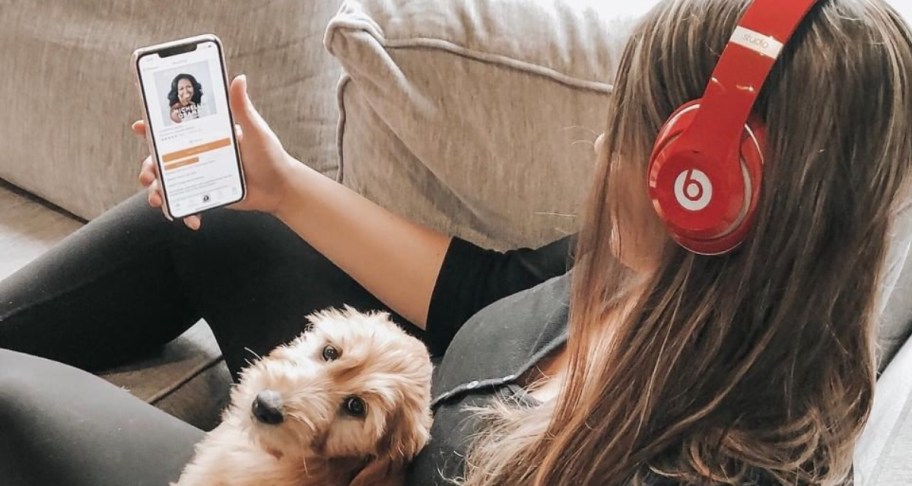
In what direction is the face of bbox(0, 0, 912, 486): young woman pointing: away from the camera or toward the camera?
away from the camera
